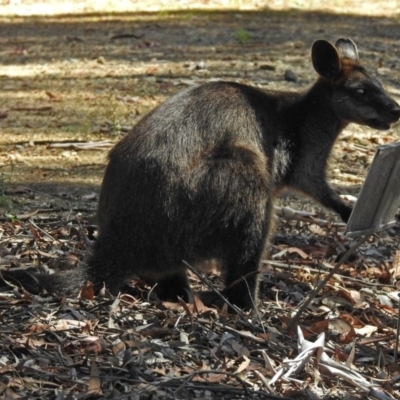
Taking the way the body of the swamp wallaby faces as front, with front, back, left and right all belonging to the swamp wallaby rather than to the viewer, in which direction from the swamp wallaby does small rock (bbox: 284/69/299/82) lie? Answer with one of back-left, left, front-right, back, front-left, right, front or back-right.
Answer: left

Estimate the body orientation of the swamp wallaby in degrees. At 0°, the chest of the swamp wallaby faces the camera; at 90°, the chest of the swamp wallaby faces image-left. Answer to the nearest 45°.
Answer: approximately 270°

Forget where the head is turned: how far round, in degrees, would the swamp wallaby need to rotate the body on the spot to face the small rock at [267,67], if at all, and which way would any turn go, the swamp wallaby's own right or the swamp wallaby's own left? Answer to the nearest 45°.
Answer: approximately 90° to the swamp wallaby's own left

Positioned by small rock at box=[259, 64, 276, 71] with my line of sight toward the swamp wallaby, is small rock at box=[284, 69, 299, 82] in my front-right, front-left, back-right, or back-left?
front-left
